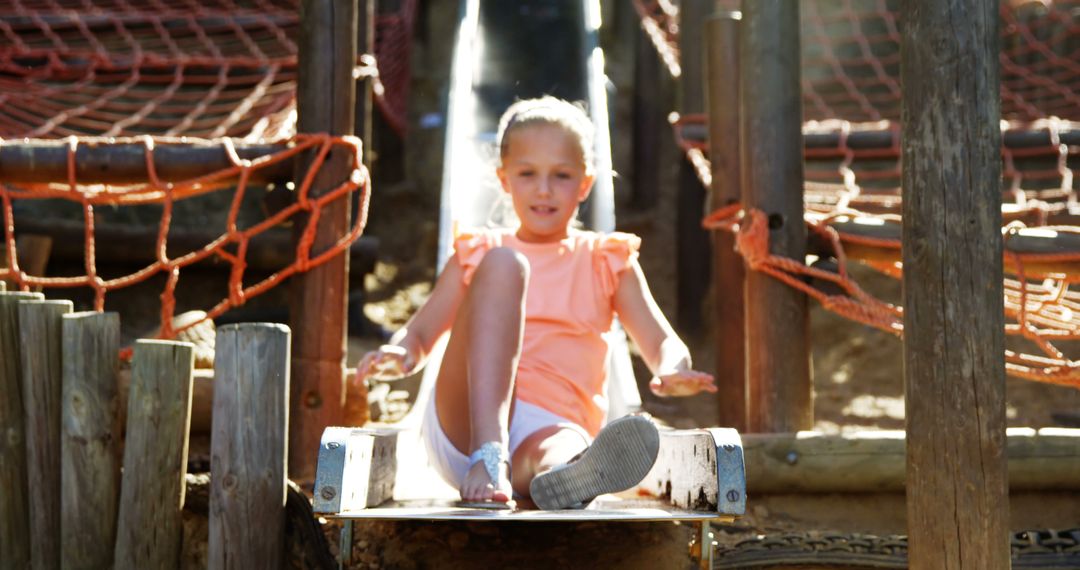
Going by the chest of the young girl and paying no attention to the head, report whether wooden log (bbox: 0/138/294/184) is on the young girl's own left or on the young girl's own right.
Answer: on the young girl's own right

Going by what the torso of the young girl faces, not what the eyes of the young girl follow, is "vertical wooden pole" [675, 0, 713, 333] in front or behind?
behind

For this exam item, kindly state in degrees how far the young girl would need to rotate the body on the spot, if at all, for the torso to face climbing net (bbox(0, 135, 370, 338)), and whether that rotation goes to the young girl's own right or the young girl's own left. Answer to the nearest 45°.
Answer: approximately 135° to the young girl's own right

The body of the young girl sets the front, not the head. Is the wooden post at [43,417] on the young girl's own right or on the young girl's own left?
on the young girl's own right

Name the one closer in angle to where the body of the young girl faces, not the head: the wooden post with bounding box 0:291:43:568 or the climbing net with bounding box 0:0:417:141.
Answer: the wooden post

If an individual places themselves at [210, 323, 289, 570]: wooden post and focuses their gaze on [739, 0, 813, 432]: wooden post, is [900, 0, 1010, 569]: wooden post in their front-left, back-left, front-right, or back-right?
front-right

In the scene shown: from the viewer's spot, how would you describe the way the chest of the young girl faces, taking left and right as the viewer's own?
facing the viewer

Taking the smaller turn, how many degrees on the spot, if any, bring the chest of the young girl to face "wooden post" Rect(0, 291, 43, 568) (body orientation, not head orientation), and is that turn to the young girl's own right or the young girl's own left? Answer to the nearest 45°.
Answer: approximately 90° to the young girl's own right

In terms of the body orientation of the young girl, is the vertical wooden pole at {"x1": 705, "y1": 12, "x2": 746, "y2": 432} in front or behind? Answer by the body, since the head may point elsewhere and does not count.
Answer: behind

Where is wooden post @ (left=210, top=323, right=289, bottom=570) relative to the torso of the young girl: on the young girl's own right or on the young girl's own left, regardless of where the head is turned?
on the young girl's own right
